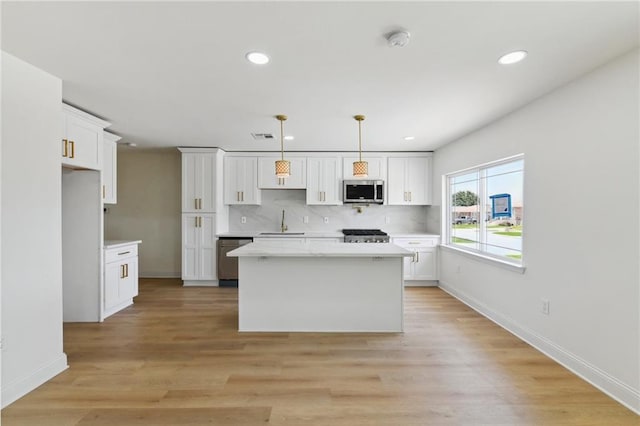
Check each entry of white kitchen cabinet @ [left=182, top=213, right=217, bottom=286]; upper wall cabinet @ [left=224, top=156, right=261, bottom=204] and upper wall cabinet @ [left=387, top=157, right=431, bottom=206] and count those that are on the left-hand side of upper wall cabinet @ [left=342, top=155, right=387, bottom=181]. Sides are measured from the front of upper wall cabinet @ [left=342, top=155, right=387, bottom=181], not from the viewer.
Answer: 1

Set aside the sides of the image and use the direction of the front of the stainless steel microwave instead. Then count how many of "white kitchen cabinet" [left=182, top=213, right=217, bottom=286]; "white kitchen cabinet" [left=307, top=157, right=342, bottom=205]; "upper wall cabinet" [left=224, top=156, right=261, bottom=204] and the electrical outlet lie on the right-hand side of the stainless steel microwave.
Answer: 3

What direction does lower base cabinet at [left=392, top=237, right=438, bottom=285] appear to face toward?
toward the camera

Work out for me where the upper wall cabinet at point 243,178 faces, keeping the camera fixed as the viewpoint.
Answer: facing the viewer

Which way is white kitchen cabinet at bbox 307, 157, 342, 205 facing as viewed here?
toward the camera

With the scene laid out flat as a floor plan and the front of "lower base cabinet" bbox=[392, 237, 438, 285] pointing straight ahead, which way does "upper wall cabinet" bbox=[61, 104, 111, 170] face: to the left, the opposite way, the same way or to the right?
to the left

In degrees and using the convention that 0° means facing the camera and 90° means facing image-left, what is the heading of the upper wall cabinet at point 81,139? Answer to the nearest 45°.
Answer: approximately 315°

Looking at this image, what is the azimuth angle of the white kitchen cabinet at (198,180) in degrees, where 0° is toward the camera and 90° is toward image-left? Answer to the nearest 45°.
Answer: approximately 0°

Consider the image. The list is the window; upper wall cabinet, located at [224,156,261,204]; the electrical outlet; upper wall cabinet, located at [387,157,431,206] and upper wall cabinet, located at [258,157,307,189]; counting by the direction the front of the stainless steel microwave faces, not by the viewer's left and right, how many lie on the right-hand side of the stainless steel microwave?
2

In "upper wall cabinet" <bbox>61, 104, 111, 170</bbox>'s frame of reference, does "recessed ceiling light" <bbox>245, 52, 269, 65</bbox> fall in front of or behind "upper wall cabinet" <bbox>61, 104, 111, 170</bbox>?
in front

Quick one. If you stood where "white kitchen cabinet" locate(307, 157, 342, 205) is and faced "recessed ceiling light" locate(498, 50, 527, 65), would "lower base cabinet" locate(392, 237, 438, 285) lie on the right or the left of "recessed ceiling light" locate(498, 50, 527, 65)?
left

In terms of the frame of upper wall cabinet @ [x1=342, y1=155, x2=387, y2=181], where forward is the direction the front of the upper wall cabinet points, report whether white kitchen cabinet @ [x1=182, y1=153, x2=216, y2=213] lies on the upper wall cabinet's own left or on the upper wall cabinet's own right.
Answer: on the upper wall cabinet's own right

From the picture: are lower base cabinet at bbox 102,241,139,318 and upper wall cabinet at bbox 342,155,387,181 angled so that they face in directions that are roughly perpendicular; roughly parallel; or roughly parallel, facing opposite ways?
roughly perpendicular

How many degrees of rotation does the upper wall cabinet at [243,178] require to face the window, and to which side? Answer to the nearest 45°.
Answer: approximately 45° to its left

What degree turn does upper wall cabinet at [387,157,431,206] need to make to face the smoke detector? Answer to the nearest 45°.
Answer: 0° — it already faces it
